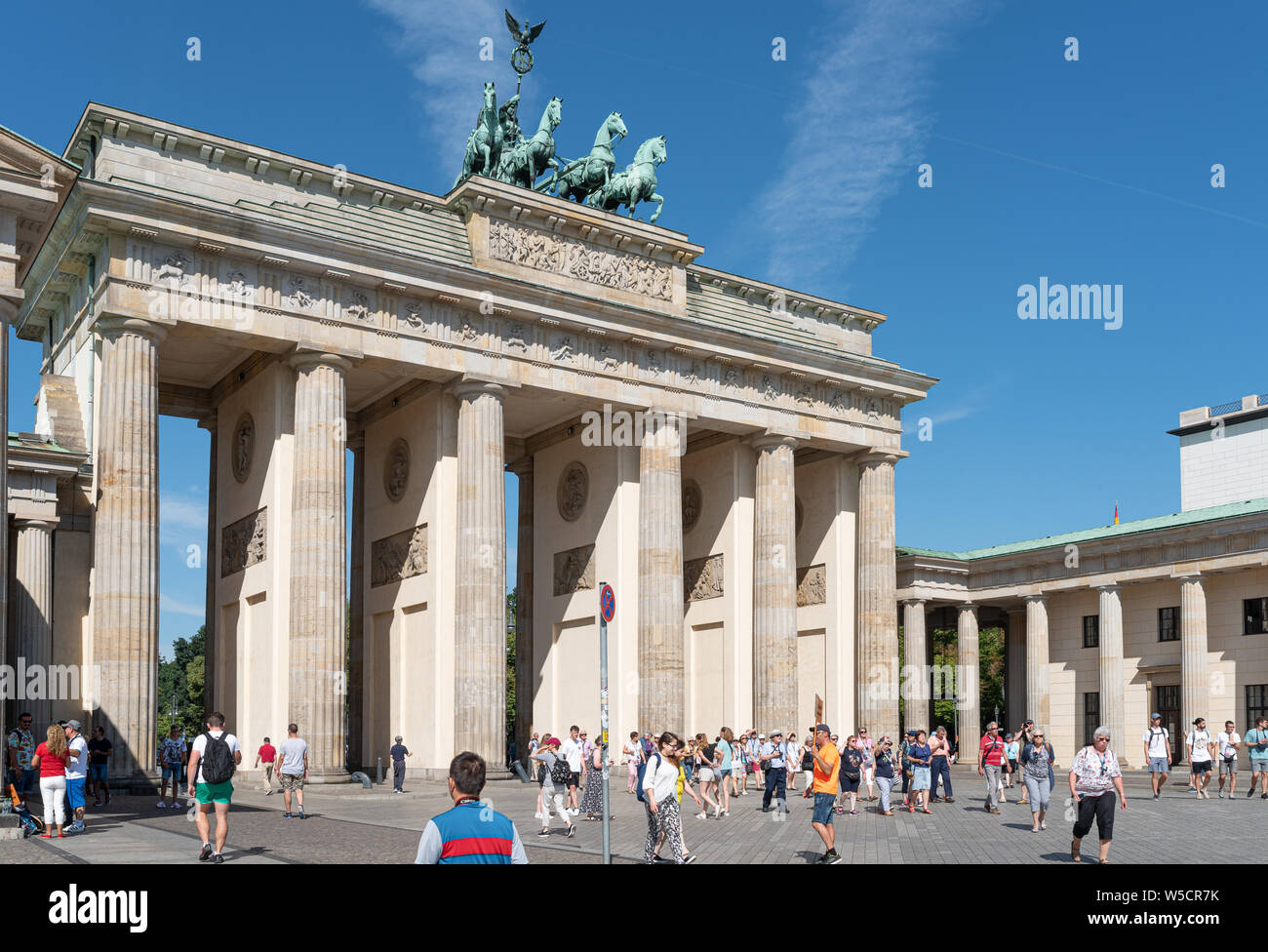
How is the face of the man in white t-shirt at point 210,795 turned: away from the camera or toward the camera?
away from the camera

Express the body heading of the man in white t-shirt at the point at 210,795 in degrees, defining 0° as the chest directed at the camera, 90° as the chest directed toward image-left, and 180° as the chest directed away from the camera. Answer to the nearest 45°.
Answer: approximately 180°

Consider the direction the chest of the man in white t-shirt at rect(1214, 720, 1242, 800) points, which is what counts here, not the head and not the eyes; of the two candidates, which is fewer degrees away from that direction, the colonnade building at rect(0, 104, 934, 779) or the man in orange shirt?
the man in orange shirt

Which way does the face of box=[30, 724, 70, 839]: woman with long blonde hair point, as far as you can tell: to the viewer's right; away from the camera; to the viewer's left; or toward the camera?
away from the camera

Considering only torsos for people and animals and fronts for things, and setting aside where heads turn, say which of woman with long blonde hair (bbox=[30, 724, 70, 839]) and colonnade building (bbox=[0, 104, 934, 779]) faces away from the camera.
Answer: the woman with long blonde hair

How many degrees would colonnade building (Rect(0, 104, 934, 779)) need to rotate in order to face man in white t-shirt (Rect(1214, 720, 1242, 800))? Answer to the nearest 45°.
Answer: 0° — it already faces them

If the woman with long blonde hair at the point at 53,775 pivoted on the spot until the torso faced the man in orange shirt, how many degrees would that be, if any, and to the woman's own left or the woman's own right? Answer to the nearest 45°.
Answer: approximately 135° to the woman's own right

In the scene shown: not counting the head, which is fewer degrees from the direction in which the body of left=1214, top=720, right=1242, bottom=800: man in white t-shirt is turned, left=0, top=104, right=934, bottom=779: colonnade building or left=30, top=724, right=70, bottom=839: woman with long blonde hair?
the woman with long blonde hair

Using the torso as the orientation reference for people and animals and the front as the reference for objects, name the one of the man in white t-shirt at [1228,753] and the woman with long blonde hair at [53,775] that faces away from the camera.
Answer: the woman with long blonde hair

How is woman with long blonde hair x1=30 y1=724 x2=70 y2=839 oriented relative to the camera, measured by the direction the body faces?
away from the camera
